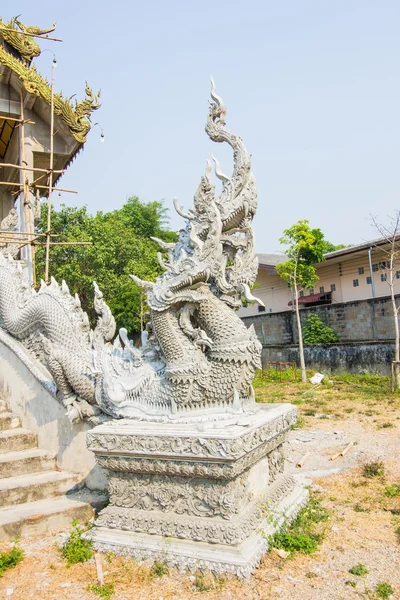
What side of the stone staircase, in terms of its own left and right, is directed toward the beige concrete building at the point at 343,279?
left

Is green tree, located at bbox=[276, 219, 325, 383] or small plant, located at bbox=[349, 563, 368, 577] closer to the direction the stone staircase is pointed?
the small plant

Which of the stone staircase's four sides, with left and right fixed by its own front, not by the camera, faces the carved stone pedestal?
front

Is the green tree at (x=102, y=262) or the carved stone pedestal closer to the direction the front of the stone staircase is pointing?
the carved stone pedestal

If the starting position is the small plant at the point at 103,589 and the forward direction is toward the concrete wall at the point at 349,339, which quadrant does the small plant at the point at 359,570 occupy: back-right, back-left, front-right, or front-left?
front-right

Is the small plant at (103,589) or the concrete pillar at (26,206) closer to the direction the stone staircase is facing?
the small plant

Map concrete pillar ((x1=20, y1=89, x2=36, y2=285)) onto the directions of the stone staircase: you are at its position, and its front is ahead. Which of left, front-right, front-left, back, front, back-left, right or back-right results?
back-left

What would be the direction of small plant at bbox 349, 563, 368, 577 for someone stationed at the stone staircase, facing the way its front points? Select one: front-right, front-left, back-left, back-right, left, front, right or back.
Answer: front

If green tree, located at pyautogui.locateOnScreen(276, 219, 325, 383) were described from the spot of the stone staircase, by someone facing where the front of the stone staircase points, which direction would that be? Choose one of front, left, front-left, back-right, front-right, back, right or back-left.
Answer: left

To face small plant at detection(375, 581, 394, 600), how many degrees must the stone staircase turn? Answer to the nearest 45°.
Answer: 0° — it already faces it

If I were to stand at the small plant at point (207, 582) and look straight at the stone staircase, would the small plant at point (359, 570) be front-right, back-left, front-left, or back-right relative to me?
back-right

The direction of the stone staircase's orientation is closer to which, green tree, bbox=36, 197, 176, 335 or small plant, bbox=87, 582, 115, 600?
the small plant

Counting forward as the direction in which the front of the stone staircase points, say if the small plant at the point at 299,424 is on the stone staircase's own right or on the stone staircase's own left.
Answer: on the stone staircase's own left
